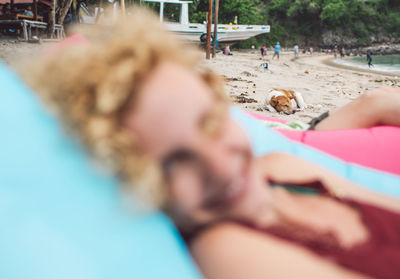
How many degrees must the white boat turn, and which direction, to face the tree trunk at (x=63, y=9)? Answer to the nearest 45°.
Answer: approximately 135° to its right

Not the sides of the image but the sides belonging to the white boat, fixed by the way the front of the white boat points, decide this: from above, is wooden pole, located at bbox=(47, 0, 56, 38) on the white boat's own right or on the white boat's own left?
on the white boat's own right

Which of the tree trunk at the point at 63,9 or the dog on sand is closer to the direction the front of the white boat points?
the dog on sand

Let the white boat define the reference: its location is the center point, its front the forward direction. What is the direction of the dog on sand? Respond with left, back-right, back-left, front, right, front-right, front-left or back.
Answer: right

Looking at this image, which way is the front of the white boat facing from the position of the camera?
facing to the right of the viewer

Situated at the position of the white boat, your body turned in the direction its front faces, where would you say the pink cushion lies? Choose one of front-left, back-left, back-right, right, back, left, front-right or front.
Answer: right
